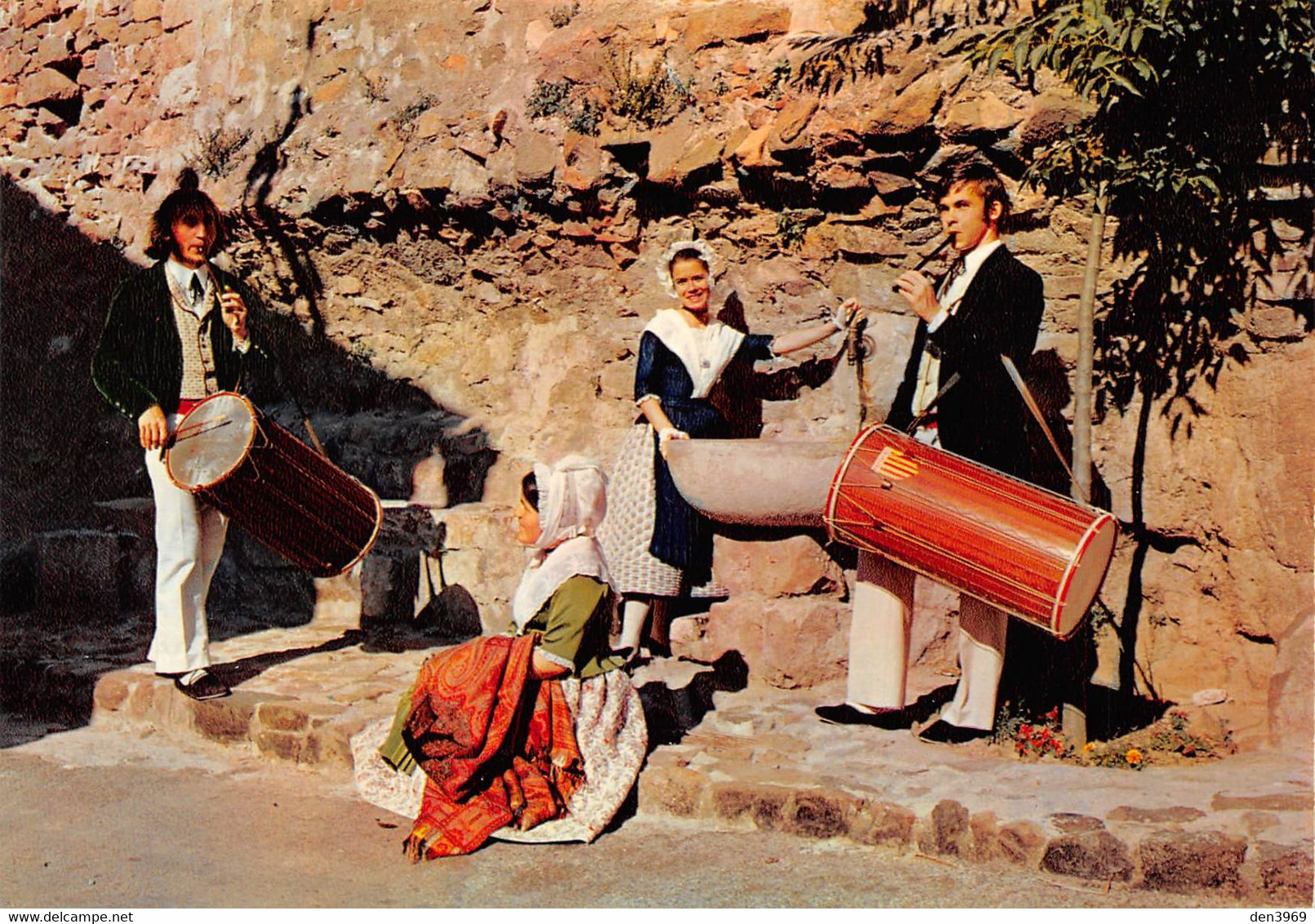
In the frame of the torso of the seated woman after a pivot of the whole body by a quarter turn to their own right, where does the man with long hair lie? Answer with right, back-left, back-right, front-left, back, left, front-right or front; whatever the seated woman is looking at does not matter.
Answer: front-left

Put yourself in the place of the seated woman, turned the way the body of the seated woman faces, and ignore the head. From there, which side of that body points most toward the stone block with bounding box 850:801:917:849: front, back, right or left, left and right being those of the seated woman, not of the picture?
back

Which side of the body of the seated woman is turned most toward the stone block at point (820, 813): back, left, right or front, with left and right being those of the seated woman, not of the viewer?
back

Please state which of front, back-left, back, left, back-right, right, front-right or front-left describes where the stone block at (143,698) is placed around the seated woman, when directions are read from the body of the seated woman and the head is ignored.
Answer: front-right

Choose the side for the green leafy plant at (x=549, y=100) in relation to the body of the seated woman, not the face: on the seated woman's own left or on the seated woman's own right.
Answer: on the seated woman's own right

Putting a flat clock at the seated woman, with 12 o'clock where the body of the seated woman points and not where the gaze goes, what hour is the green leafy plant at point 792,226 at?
The green leafy plant is roughly at 4 o'clock from the seated woman.

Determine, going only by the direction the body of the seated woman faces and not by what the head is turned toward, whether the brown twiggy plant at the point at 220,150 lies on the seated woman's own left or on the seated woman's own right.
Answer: on the seated woman's own right

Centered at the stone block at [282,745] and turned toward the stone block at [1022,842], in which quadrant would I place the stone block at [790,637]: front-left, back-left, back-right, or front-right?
front-left

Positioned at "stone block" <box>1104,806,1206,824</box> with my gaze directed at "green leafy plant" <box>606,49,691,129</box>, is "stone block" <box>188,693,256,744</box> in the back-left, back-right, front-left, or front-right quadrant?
front-left

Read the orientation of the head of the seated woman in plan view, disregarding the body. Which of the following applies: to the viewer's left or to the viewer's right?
to the viewer's left

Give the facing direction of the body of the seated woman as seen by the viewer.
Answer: to the viewer's left

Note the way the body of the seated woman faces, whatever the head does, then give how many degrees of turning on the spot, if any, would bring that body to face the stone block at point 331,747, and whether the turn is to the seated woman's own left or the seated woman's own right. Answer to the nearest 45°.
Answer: approximately 45° to the seated woman's own right

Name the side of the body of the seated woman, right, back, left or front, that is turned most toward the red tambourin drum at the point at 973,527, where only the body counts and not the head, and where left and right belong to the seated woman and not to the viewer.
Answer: back

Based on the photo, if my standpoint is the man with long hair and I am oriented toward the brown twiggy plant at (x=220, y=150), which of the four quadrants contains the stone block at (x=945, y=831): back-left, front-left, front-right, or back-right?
back-right

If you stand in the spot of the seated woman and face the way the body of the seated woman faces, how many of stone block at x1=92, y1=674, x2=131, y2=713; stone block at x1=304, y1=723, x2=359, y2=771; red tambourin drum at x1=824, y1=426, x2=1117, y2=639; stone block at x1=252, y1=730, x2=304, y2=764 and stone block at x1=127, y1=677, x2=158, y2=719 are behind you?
1

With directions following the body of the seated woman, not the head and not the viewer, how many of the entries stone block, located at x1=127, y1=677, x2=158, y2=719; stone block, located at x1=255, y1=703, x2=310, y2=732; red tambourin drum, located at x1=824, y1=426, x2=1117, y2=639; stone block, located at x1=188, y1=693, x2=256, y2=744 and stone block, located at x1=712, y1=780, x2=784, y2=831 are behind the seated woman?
2
